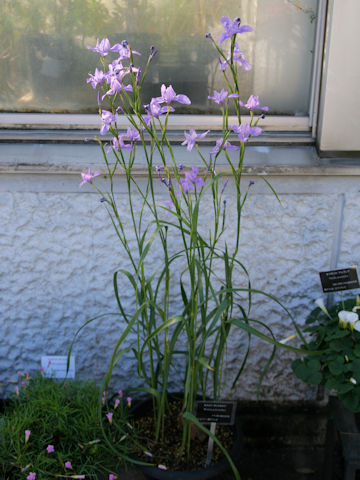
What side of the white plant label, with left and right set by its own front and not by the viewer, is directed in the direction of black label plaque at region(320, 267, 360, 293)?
left

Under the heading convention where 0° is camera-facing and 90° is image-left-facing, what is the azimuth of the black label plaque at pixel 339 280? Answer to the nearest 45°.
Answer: approximately 0°

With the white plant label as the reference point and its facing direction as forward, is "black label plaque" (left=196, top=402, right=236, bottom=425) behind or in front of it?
in front

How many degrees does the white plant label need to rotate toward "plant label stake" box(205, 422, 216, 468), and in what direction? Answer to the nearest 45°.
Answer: approximately 45° to its left

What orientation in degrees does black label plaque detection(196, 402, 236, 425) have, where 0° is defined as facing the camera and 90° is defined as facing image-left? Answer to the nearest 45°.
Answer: approximately 0°

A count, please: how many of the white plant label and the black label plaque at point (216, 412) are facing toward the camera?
2

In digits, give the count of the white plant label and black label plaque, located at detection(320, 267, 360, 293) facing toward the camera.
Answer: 2
